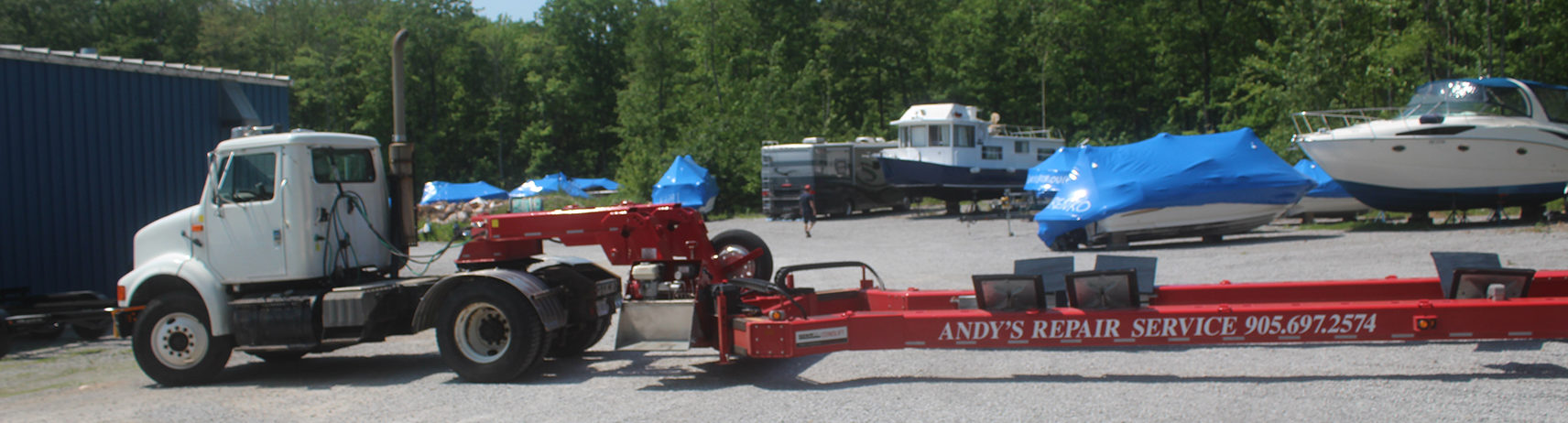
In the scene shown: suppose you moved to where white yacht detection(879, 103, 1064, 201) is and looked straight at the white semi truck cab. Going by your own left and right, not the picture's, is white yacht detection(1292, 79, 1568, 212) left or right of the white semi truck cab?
left

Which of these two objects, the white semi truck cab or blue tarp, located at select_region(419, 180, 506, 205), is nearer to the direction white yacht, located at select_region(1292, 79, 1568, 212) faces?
the blue tarp

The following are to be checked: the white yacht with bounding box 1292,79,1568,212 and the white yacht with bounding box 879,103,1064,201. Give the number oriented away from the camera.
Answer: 0

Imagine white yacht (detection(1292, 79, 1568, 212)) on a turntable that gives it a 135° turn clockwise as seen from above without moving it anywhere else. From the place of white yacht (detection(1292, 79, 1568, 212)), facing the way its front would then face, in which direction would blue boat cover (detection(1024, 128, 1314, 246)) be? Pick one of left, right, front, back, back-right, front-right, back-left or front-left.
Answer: back

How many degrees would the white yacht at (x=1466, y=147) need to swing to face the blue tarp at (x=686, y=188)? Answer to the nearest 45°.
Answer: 0° — it already faces it

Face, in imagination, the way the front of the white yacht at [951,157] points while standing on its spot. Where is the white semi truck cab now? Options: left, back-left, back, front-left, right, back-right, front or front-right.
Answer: front-left

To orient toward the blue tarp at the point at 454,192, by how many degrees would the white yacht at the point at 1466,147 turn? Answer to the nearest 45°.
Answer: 0° — it already faces it

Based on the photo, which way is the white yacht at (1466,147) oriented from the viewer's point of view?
to the viewer's left

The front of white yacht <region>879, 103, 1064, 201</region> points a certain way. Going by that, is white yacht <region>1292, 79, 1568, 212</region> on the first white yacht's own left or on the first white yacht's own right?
on the first white yacht's own left

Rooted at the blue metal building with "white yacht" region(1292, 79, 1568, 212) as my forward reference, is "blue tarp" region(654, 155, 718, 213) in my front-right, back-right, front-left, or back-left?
front-left

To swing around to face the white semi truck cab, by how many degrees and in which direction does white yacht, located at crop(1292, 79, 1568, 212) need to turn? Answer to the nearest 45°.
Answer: approximately 45° to its left

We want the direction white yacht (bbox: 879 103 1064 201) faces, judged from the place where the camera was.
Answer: facing the viewer and to the left of the viewer
